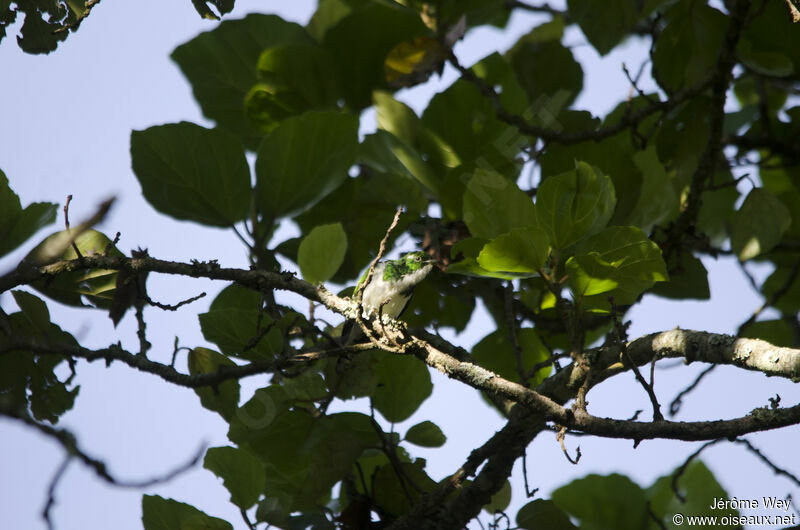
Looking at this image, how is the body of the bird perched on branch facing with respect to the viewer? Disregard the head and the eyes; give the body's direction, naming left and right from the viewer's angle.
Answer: facing to the right of the viewer

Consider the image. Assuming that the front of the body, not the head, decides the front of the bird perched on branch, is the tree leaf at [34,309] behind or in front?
behind
